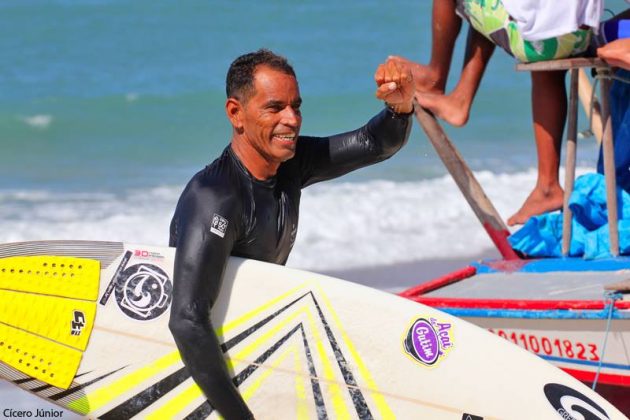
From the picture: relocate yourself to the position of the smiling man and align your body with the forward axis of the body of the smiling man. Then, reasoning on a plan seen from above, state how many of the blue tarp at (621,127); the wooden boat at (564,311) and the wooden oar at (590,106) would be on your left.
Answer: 3

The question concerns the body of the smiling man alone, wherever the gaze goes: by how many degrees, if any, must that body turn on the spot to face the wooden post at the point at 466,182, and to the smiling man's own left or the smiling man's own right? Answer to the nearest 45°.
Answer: approximately 90° to the smiling man's own left

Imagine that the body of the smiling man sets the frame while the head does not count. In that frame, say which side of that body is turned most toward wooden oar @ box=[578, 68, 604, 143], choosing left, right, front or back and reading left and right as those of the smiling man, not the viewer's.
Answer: left

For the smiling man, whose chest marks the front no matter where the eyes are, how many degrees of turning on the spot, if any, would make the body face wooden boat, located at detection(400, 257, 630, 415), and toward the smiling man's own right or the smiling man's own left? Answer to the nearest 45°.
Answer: approximately 90° to the smiling man's own left

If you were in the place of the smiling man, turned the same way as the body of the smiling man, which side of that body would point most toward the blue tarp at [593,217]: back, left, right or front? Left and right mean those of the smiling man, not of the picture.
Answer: left

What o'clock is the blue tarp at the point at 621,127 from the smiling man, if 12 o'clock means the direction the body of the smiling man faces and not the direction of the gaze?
The blue tarp is roughly at 9 o'clock from the smiling man.

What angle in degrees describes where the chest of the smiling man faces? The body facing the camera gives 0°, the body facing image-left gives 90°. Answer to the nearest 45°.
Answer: approximately 315°
